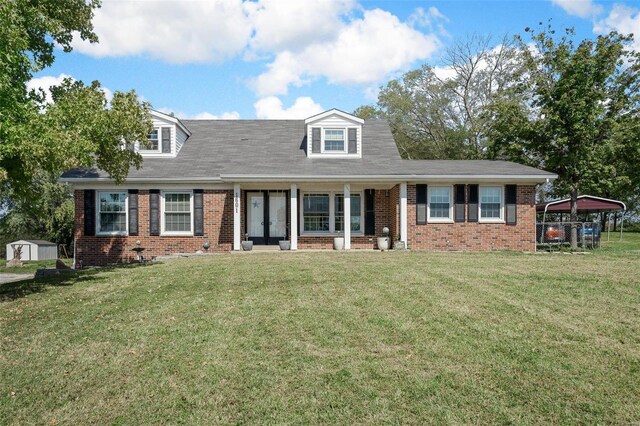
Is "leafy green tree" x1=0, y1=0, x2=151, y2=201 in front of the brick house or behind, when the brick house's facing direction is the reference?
in front

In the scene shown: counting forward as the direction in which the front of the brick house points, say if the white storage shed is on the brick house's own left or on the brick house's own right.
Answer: on the brick house's own right

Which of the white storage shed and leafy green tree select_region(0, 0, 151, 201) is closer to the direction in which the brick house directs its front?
the leafy green tree

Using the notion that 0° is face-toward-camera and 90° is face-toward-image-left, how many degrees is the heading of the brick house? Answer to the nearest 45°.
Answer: approximately 0°

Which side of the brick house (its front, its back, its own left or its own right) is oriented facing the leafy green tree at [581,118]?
left

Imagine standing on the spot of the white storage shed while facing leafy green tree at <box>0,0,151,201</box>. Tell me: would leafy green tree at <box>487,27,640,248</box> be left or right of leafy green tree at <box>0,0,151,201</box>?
left
